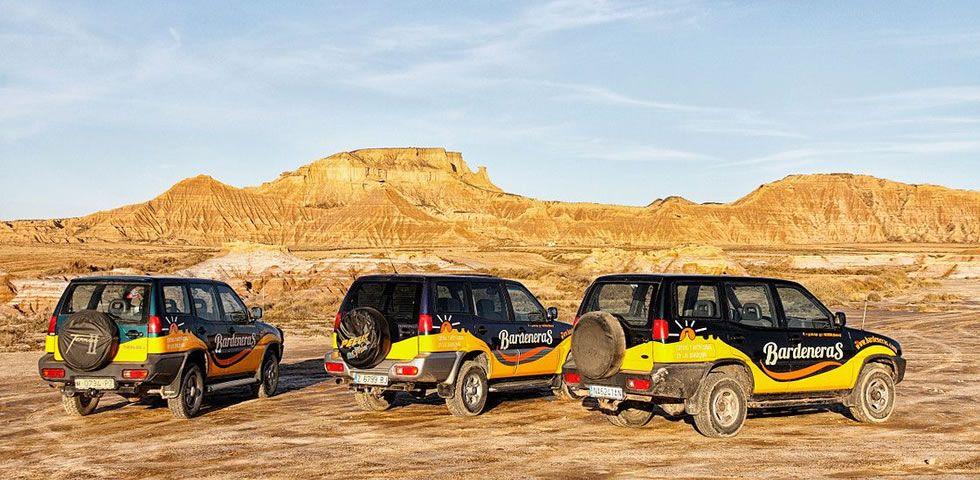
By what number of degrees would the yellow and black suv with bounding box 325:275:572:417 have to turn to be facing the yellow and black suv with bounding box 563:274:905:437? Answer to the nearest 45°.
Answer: approximately 90° to its right

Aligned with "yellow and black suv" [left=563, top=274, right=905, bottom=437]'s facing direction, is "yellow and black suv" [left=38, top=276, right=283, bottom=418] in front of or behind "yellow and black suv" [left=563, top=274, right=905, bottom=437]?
behind

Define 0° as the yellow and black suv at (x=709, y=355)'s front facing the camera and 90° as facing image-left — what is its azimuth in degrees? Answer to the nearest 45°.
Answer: approximately 225°

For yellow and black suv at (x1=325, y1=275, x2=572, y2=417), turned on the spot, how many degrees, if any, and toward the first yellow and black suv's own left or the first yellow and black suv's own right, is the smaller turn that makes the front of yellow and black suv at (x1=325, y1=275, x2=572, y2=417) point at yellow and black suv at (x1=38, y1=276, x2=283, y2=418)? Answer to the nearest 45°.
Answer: approximately 135° to the first yellow and black suv's own left

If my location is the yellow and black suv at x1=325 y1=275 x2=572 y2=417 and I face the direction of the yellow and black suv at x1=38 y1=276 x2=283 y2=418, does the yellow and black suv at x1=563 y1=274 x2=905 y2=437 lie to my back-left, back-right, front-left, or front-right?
back-left

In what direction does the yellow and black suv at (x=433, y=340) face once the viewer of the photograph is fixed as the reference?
facing away from the viewer and to the right of the viewer

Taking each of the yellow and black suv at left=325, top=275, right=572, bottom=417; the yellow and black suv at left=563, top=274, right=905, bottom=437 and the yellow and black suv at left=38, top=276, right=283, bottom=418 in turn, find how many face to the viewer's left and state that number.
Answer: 0

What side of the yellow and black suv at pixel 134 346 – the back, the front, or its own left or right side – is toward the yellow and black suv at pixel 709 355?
right

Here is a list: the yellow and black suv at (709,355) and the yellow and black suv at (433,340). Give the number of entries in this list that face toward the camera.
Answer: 0

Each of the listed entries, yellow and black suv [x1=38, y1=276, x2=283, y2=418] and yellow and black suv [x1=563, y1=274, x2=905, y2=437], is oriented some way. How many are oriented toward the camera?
0

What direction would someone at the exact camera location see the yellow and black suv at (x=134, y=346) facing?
facing away from the viewer and to the right of the viewer

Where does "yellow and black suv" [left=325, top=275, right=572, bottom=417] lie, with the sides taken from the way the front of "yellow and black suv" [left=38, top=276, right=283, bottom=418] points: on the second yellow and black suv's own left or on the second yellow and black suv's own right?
on the second yellow and black suv's own right

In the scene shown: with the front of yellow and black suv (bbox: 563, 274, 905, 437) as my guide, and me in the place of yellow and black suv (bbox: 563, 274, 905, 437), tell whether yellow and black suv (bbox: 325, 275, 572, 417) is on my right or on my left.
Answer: on my left
